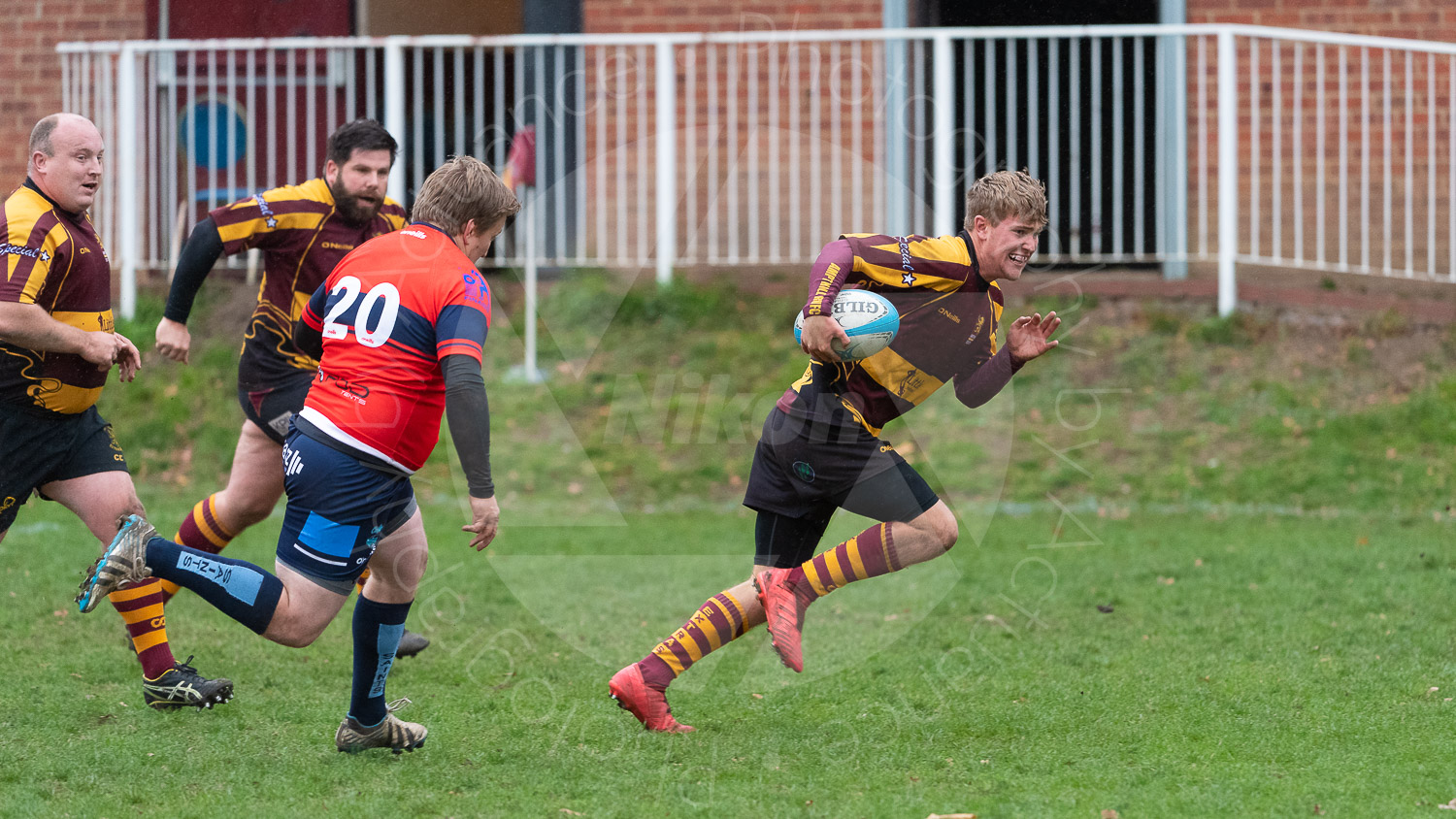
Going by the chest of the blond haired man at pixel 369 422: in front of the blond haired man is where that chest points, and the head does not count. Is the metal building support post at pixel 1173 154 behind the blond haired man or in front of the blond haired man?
in front

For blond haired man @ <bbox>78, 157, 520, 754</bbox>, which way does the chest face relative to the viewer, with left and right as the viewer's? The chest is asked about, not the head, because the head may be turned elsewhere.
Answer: facing away from the viewer and to the right of the viewer

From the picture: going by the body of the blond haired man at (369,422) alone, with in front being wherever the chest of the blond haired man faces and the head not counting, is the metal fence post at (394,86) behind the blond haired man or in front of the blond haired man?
in front

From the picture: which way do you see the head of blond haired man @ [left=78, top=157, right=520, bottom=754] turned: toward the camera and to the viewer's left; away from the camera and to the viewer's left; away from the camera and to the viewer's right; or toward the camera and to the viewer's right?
away from the camera and to the viewer's right
